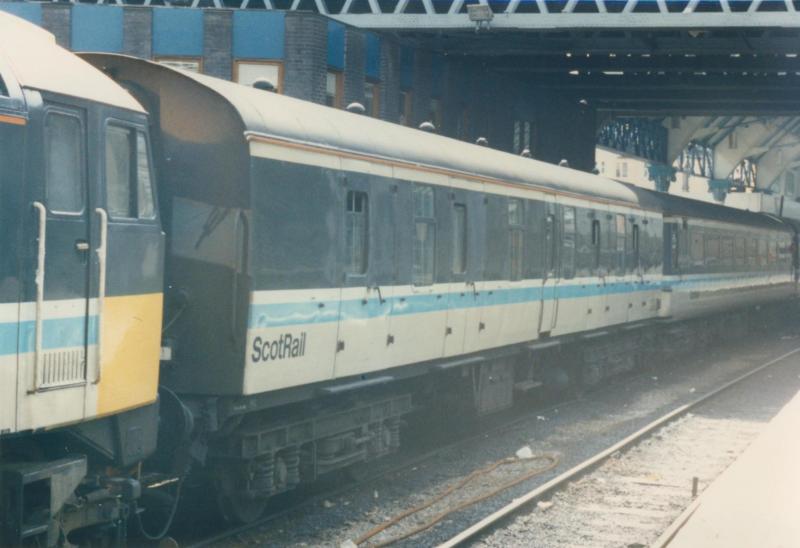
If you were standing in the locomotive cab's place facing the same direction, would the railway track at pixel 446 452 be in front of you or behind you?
in front

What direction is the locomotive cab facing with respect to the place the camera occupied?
facing away from the viewer and to the right of the viewer

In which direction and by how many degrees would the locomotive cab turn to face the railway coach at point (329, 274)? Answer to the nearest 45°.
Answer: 0° — it already faces it

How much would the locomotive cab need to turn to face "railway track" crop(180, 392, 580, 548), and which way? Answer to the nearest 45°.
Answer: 0° — it already faces it

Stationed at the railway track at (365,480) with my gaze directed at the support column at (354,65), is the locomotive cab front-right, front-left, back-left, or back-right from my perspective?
back-left

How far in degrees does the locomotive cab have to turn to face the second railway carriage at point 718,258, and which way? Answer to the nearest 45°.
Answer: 0° — it already faces it
